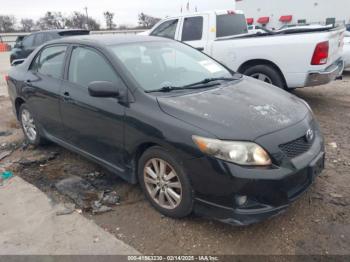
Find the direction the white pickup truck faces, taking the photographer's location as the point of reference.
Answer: facing away from the viewer and to the left of the viewer

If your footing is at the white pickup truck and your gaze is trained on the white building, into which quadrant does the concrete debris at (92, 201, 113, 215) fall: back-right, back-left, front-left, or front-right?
back-left

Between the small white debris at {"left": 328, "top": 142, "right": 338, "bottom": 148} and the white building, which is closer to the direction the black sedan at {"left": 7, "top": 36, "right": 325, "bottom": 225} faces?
the small white debris

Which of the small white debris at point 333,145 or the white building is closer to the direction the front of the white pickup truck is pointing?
the white building

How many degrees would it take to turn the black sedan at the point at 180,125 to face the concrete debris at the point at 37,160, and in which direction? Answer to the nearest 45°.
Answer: approximately 180°

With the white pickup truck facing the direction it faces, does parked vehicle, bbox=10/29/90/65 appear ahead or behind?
ahead

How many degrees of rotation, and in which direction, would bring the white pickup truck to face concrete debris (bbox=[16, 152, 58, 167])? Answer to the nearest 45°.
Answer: approximately 90° to its left

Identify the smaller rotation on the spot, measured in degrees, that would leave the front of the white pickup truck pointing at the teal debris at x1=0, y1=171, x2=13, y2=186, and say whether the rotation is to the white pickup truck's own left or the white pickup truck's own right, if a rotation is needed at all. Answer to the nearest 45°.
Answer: approximately 90° to the white pickup truck's own left

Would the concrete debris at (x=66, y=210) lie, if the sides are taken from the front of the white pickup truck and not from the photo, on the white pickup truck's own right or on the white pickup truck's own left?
on the white pickup truck's own left

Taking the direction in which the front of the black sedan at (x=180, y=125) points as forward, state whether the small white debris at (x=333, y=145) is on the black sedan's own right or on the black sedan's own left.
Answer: on the black sedan's own left

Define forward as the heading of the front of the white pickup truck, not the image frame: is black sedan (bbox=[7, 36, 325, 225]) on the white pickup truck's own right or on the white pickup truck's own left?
on the white pickup truck's own left

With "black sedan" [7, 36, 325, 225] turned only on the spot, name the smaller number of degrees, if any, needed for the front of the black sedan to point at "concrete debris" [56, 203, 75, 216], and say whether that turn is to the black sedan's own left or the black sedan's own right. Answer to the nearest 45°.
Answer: approximately 135° to the black sedan's own right

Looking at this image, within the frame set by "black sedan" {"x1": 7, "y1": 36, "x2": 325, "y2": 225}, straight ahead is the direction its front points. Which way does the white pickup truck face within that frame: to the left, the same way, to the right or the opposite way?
the opposite way
